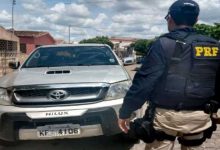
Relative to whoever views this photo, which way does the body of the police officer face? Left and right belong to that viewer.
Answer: facing away from the viewer and to the left of the viewer

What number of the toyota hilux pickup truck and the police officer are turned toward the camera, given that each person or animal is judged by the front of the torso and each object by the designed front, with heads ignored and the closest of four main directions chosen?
1

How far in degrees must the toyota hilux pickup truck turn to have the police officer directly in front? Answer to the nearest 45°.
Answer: approximately 45° to its left

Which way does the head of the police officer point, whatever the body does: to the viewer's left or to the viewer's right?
to the viewer's left

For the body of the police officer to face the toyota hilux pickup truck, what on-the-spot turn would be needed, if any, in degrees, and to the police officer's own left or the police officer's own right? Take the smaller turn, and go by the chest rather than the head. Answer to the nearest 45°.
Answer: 0° — they already face it

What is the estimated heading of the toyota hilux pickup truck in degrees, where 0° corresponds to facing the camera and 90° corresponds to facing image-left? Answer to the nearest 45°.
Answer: approximately 0°
